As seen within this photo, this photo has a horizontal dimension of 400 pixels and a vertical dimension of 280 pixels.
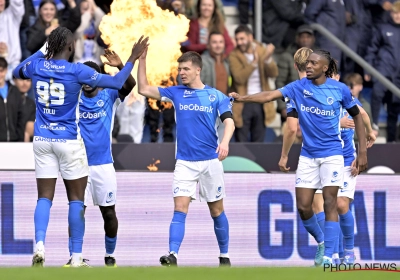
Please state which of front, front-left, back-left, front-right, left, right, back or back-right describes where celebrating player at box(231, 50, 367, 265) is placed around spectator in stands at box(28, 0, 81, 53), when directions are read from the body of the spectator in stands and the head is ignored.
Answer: front-left

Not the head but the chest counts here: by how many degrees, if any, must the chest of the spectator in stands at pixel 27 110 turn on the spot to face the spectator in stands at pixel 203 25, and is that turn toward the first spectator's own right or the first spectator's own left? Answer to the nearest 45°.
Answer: approximately 90° to the first spectator's own left

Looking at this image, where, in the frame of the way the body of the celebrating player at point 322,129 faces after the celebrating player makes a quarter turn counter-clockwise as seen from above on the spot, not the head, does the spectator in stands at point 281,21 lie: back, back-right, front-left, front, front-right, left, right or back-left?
left

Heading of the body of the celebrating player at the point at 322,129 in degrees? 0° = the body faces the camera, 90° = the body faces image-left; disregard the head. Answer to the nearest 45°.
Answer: approximately 0°

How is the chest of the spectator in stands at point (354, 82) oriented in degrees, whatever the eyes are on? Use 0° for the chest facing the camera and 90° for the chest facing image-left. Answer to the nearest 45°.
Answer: approximately 45°

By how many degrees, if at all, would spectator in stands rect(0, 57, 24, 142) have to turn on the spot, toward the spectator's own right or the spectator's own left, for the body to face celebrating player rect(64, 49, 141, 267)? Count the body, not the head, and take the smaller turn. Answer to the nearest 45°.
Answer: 0° — they already face them

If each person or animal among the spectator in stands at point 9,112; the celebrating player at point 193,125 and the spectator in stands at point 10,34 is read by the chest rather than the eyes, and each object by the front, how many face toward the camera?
3

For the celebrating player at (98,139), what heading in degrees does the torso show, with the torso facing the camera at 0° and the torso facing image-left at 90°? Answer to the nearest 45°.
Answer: approximately 45°

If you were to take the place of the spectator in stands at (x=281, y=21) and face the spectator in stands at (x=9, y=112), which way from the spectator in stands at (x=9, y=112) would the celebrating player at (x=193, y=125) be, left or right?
left
